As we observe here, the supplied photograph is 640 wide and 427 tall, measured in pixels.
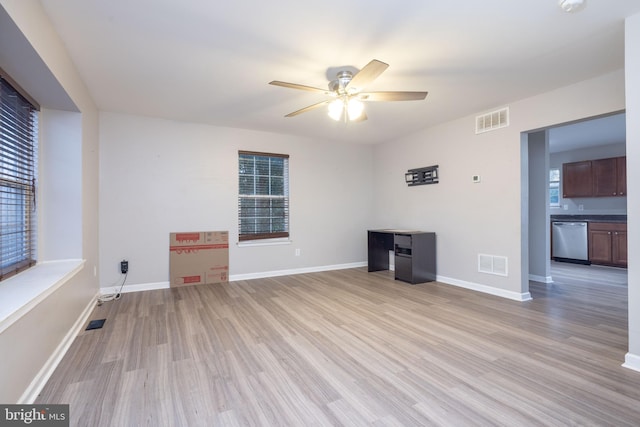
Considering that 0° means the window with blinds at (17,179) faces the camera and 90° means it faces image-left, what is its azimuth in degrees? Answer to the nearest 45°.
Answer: approximately 270°

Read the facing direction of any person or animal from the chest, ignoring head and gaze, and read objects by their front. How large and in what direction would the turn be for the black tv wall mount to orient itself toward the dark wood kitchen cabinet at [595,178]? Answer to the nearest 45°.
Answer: approximately 180°

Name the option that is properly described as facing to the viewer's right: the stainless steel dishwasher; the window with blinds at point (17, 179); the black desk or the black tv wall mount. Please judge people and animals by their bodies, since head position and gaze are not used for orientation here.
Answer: the window with blinds

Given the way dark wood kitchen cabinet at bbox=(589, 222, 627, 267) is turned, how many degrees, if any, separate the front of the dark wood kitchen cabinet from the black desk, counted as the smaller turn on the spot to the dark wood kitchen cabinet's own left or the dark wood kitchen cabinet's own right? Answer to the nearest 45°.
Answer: approximately 45° to the dark wood kitchen cabinet's own right

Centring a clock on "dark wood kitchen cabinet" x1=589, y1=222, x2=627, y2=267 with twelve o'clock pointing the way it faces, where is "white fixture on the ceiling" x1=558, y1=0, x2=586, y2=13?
The white fixture on the ceiling is roughly at 12 o'clock from the dark wood kitchen cabinet.

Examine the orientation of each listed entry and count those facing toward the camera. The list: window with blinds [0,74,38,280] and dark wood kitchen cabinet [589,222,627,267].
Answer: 1

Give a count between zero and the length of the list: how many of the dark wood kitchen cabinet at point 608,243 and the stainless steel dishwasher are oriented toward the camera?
2

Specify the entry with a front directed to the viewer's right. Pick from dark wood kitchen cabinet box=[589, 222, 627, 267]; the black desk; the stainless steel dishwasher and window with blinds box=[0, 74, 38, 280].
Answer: the window with blinds

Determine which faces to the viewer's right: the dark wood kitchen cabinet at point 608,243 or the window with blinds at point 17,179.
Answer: the window with blinds

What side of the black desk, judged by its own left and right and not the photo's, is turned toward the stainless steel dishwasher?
back

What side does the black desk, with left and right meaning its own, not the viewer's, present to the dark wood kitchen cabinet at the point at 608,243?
back

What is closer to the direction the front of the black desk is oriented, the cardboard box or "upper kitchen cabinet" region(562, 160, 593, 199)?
the cardboard box
